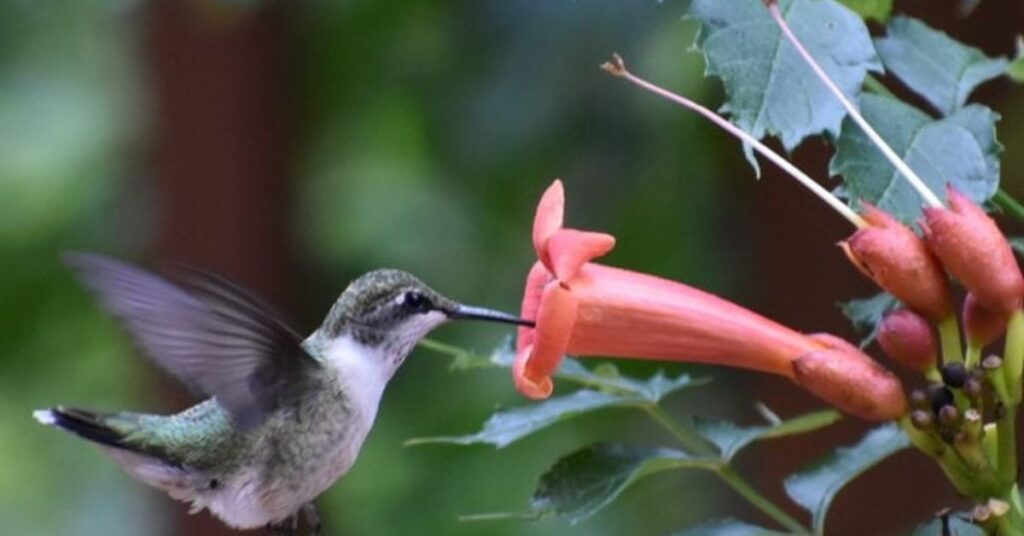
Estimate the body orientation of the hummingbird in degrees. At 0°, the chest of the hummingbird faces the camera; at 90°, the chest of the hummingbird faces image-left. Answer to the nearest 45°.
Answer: approximately 270°

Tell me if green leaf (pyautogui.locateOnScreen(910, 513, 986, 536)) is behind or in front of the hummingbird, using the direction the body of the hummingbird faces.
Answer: in front

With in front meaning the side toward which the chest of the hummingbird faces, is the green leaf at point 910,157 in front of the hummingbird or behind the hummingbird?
in front

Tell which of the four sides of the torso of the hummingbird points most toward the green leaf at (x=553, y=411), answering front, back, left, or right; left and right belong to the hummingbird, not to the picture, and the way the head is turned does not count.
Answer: front

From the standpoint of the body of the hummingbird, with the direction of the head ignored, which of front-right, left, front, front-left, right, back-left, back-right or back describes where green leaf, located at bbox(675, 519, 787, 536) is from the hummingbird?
front-right

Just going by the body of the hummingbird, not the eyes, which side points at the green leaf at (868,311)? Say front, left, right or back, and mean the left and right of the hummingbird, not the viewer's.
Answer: front

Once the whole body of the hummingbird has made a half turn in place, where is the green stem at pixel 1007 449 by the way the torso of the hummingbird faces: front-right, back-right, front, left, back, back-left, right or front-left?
back-left
